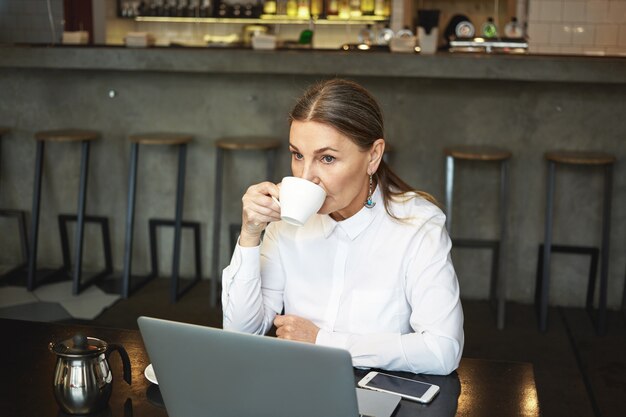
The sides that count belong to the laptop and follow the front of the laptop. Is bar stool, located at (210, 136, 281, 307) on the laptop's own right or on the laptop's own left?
on the laptop's own left

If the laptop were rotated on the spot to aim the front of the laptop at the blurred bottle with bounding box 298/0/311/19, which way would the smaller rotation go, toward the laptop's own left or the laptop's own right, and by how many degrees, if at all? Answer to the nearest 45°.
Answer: approximately 45° to the laptop's own left

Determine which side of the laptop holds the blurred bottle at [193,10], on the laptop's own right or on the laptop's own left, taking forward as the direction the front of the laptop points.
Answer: on the laptop's own left

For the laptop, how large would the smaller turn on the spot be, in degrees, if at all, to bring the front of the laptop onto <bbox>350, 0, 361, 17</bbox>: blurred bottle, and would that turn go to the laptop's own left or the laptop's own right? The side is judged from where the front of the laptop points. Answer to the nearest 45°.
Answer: approximately 45° to the laptop's own left

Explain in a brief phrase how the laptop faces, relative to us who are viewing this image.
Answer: facing away from the viewer and to the right of the viewer

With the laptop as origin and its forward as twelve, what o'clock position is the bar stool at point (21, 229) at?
The bar stool is roughly at 10 o'clock from the laptop.

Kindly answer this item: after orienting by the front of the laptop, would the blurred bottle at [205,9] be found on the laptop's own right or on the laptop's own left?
on the laptop's own left

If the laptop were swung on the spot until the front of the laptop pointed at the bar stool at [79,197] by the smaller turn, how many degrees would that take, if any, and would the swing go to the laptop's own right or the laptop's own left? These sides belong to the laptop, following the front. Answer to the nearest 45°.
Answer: approximately 45° to the laptop's own left
